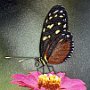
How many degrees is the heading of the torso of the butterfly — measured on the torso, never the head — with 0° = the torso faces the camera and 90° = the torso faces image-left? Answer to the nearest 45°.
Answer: approximately 90°
